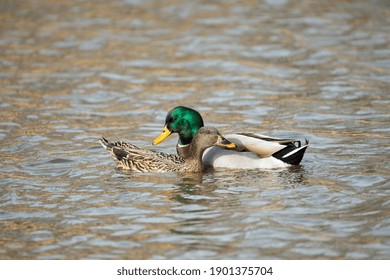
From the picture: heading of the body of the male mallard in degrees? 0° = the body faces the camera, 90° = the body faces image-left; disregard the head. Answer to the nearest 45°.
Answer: approximately 90°

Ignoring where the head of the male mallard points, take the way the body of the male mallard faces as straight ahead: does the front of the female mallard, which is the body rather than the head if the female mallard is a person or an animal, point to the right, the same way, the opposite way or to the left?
the opposite way

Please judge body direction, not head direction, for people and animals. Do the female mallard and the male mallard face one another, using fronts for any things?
yes

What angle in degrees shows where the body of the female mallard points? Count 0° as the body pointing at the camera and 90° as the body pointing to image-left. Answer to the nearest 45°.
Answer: approximately 270°
